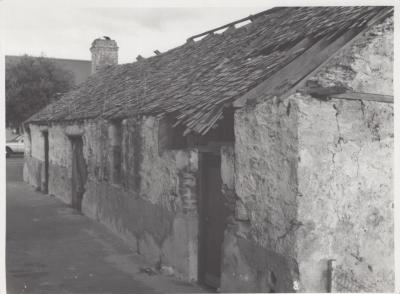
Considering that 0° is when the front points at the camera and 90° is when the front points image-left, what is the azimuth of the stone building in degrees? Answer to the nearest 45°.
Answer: approximately 45°

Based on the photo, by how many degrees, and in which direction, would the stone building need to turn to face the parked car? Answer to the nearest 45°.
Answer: approximately 90° to its right
